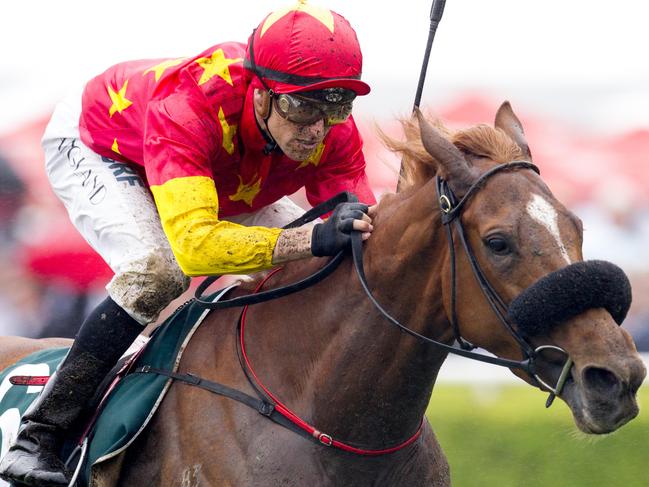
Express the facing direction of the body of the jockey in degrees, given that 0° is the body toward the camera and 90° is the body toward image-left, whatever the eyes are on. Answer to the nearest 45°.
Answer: approximately 315°

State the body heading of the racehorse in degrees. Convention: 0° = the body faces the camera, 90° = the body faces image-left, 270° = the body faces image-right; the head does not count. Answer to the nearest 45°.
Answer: approximately 315°
